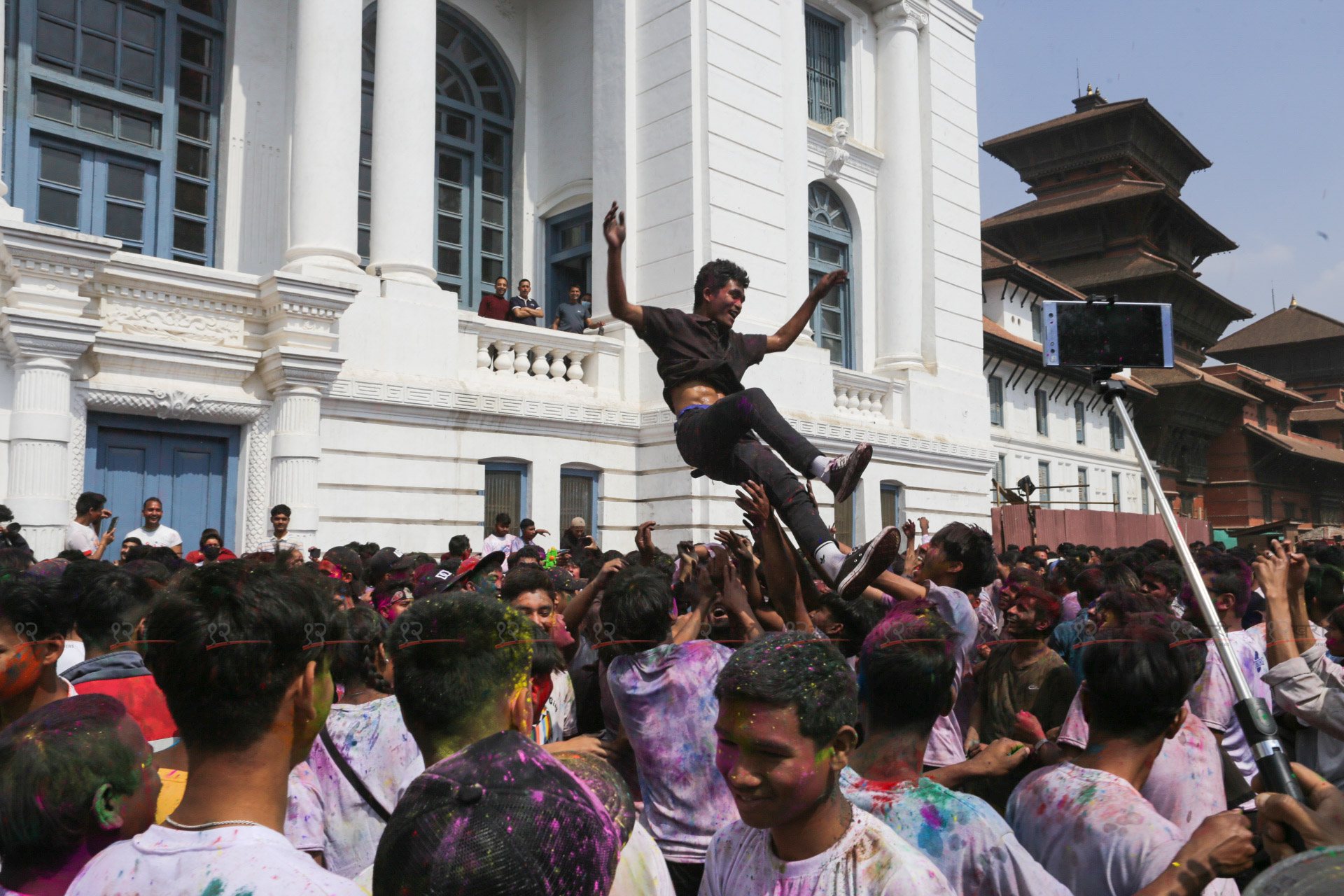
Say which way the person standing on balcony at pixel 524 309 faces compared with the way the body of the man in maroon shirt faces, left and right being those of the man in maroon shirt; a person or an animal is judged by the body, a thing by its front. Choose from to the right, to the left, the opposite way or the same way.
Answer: the same way

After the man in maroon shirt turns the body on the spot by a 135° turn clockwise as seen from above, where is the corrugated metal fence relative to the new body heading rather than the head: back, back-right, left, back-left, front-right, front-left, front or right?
right

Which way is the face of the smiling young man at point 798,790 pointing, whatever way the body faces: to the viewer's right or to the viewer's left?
to the viewer's left

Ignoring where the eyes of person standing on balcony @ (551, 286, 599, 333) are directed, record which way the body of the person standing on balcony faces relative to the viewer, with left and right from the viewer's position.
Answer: facing the viewer

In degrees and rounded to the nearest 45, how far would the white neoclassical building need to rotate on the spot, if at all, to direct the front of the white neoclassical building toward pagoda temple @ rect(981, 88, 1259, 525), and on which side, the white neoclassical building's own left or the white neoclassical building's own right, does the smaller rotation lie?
approximately 90° to the white neoclassical building's own left

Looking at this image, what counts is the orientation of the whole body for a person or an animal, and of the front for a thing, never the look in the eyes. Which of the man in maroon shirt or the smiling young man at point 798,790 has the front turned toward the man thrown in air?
the man in maroon shirt

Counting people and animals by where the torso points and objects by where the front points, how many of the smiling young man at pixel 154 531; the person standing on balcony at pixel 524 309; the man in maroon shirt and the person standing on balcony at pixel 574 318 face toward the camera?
4

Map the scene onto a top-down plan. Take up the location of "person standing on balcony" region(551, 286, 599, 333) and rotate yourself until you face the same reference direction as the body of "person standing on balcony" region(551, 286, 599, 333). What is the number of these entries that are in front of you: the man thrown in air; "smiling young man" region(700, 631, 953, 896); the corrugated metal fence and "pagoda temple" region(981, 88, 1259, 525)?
2

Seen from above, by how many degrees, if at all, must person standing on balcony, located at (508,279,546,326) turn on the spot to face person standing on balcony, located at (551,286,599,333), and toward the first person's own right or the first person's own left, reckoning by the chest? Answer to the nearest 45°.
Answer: approximately 90° to the first person's own left

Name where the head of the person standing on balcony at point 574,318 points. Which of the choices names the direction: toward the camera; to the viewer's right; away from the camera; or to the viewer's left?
toward the camera

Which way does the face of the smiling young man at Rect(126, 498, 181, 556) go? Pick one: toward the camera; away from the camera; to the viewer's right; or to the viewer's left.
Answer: toward the camera

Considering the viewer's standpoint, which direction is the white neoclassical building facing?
facing the viewer and to the right of the viewer

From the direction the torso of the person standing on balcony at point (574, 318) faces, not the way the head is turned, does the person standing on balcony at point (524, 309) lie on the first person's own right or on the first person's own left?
on the first person's own right

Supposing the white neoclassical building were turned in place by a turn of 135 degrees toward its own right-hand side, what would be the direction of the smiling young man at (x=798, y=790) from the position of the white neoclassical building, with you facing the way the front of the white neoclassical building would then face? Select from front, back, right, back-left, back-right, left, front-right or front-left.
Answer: left

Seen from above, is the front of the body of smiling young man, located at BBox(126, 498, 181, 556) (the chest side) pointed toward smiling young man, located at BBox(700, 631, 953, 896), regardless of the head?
yes

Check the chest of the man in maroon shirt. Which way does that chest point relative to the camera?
toward the camera

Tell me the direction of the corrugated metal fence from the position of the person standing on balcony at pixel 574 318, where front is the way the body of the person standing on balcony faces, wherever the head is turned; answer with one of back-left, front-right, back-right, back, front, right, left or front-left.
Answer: back-left

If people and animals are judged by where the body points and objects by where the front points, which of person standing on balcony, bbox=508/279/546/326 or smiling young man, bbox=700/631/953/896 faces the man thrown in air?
the person standing on balcony
